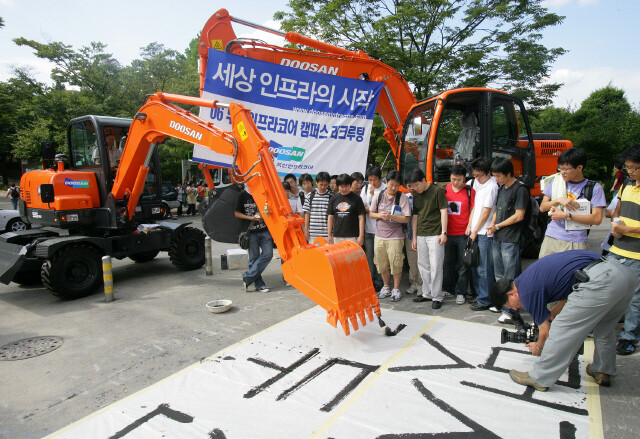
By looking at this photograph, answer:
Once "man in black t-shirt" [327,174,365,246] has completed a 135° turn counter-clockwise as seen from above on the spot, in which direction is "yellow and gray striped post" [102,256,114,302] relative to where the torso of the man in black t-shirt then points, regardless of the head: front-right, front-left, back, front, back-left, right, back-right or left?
back-left

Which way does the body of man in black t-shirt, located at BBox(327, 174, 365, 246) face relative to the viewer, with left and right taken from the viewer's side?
facing the viewer

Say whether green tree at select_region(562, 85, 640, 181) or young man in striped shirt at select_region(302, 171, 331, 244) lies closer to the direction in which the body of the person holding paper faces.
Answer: the young man in striped shirt

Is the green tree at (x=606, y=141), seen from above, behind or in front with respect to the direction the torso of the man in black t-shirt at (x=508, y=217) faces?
behind

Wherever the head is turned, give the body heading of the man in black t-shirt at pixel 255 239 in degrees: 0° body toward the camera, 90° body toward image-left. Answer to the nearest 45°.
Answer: approximately 315°

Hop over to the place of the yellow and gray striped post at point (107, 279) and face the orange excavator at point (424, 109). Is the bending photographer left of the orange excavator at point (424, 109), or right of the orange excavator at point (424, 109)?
right

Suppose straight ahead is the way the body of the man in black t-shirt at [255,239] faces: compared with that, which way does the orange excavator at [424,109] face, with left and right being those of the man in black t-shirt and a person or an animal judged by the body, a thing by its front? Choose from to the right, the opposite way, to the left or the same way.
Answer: to the right

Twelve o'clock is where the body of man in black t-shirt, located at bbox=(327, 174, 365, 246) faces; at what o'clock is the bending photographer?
The bending photographer is roughly at 11 o'clock from the man in black t-shirt.

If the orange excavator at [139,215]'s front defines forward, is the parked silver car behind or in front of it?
behind

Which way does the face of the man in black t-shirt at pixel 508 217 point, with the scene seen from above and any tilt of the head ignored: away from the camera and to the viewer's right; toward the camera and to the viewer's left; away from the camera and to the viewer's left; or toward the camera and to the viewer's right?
toward the camera and to the viewer's left

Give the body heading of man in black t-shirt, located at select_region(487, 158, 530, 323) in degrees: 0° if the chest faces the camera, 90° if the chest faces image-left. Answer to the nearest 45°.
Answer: approximately 45°

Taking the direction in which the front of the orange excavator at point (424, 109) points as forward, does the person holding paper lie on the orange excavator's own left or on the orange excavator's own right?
on the orange excavator's own left

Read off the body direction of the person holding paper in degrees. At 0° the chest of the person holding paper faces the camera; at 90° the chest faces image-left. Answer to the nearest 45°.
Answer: approximately 45°
